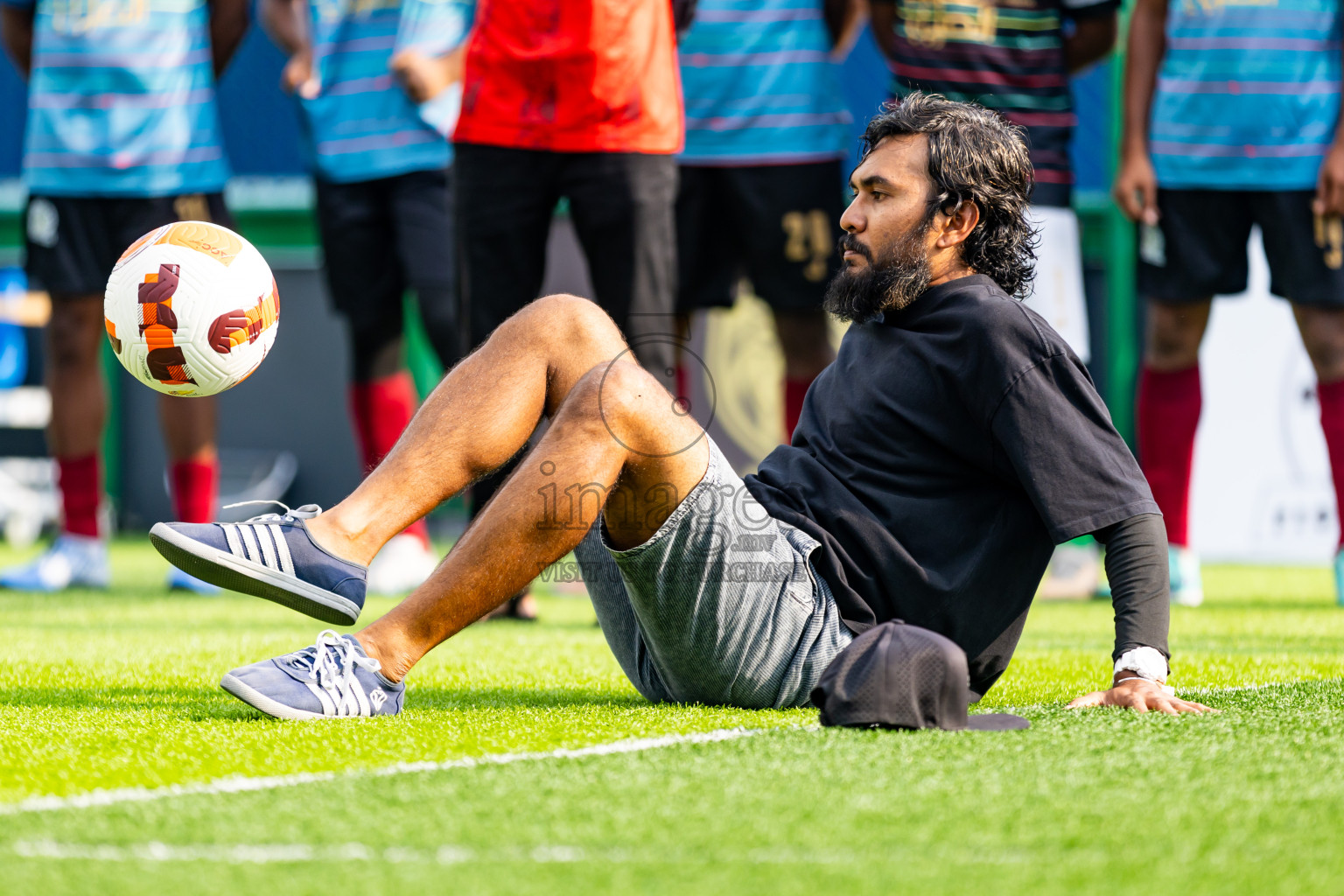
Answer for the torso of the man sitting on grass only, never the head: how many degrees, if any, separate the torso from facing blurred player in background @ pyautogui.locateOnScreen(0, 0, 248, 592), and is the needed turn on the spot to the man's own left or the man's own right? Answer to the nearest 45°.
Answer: approximately 45° to the man's own right

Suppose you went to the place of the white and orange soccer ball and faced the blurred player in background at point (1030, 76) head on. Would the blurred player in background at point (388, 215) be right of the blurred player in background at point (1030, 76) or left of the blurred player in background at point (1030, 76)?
left

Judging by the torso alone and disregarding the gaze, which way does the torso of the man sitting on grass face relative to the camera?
to the viewer's left

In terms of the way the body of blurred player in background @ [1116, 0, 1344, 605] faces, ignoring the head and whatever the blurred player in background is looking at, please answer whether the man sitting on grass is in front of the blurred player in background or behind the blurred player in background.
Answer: in front

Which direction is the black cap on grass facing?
to the viewer's right

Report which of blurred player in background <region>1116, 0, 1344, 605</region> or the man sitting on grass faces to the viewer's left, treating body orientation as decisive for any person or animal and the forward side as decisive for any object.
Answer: the man sitting on grass

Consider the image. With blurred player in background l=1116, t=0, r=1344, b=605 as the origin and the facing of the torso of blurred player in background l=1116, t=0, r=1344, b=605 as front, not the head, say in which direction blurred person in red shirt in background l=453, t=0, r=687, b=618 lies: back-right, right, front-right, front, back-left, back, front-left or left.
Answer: front-right

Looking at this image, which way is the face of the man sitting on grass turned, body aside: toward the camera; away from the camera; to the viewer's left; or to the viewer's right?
to the viewer's left

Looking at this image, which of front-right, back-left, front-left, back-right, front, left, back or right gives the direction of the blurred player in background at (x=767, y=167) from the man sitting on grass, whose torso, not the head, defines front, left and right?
right

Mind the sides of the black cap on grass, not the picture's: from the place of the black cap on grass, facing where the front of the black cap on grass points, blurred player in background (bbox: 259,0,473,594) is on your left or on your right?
on your left

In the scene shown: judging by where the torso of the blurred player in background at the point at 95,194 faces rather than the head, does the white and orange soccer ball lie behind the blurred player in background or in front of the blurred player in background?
in front

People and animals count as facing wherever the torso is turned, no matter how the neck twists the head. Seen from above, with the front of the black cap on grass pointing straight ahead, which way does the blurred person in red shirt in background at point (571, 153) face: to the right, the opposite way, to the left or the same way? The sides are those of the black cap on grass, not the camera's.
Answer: to the right

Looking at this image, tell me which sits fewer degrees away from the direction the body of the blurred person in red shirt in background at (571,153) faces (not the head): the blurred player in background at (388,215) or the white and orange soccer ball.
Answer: the white and orange soccer ball
